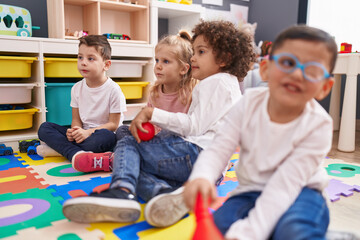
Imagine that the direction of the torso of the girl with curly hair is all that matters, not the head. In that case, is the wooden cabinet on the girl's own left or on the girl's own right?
on the girl's own right

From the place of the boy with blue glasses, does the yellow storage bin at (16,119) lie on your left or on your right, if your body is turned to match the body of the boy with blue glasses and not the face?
on your right

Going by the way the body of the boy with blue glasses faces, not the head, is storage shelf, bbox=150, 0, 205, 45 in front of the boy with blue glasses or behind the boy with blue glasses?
behind

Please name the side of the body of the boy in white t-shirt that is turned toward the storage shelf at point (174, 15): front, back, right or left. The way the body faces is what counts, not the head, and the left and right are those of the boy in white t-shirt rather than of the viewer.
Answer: back

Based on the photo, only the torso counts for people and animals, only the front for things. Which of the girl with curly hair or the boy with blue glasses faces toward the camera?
the boy with blue glasses

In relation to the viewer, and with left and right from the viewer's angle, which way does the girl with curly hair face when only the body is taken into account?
facing to the left of the viewer

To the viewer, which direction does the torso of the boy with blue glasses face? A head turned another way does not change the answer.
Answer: toward the camera

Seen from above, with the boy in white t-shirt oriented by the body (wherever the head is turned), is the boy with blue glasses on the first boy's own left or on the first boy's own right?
on the first boy's own left

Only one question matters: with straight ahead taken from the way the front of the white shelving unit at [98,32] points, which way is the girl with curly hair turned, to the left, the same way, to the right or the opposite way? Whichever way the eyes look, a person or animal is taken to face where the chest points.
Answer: to the right

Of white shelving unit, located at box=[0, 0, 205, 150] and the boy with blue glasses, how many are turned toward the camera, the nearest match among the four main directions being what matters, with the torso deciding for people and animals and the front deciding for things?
2

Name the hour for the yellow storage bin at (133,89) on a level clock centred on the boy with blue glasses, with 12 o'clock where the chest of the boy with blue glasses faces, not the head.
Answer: The yellow storage bin is roughly at 5 o'clock from the boy with blue glasses.

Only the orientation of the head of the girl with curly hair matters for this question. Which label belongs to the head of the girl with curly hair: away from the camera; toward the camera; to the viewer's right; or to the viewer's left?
to the viewer's left

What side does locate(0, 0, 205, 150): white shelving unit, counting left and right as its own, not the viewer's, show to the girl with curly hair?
front

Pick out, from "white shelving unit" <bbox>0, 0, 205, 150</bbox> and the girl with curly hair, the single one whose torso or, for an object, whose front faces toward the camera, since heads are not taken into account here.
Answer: the white shelving unit

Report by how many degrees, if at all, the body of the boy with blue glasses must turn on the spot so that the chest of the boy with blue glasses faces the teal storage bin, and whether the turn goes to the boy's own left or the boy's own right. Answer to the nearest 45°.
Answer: approximately 135° to the boy's own right

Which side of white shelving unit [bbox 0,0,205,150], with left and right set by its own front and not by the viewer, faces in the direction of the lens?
front
